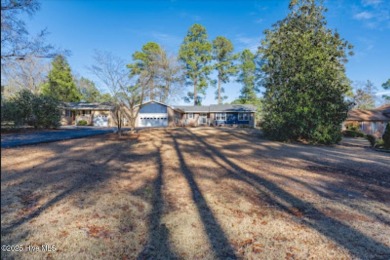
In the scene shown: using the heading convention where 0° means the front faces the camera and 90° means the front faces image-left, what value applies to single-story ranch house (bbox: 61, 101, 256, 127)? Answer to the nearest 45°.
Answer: approximately 0°

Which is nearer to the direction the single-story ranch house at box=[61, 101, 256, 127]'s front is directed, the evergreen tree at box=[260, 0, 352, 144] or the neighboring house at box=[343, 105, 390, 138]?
the evergreen tree

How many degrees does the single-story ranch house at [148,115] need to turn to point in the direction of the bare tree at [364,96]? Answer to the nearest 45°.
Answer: approximately 90° to its left

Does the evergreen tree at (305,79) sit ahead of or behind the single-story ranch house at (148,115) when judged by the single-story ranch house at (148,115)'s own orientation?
ahead

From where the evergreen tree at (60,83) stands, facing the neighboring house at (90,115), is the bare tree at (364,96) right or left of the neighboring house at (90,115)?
left

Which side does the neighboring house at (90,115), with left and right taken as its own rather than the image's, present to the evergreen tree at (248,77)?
left

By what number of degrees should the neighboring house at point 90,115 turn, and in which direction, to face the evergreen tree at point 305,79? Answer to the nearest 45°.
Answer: approximately 45° to its left

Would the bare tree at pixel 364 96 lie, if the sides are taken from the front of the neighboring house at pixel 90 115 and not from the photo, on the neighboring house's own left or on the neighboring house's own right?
on the neighboring house's own left

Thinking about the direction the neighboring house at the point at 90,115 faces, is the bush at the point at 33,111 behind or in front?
in front

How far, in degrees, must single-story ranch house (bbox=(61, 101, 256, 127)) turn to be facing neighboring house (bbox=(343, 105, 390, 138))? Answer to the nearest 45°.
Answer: approximately 90° to its left
